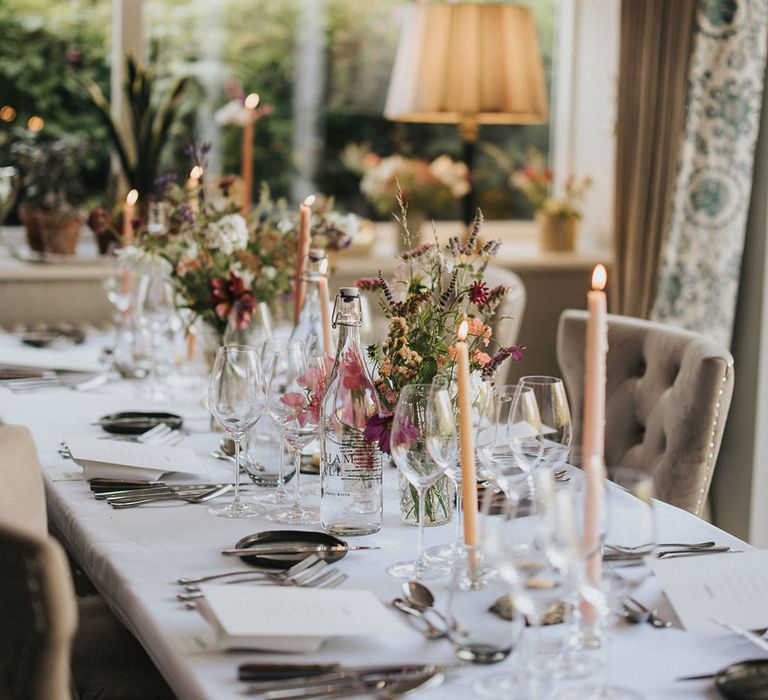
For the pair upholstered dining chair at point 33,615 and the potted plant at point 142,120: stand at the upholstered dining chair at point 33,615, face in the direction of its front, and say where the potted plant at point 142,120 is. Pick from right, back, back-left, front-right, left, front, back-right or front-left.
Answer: front-left

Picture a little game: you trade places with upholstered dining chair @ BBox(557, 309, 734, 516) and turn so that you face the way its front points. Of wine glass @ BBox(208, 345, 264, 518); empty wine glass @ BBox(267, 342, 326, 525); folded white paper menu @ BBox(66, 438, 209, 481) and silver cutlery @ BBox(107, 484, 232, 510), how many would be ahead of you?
4

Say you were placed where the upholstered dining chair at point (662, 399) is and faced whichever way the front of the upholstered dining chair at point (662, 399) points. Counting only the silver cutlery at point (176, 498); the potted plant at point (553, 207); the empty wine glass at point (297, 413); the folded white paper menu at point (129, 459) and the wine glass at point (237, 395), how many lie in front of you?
4

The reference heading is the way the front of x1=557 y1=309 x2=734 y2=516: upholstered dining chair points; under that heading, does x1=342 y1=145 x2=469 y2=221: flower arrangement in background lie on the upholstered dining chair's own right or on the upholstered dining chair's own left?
on the upholstered dining chair's own right

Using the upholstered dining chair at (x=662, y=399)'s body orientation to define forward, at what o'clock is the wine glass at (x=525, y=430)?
The wine glass is roughly at 11 o'clock from the upholstered dining chair.

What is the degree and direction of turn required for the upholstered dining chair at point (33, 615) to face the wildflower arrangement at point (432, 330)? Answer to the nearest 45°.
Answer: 0° — it already faces it

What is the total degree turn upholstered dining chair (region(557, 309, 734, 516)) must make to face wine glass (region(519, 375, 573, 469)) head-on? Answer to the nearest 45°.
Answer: approximately 45° to its left

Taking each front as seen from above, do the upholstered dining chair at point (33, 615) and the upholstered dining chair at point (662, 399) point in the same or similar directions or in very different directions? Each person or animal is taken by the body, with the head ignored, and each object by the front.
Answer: very different directions

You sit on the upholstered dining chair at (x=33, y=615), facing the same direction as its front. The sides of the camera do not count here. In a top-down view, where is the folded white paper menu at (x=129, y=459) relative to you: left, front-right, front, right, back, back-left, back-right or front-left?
front-left

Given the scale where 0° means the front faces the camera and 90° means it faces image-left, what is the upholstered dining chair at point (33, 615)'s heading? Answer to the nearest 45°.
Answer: approximately 225°

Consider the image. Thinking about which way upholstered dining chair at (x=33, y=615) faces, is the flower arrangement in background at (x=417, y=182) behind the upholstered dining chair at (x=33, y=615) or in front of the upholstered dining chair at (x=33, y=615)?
in front

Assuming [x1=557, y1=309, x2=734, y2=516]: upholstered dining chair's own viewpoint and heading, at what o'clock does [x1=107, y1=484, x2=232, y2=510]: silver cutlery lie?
The silver cutlery is roughly at 12 o'clock from the upholstered dining chair.
